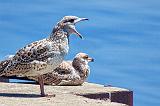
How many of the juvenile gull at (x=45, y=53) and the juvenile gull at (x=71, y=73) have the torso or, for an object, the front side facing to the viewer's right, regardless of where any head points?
2

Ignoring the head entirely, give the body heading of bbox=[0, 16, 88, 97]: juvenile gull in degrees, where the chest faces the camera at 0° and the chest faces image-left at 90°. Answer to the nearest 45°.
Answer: approximately 270°

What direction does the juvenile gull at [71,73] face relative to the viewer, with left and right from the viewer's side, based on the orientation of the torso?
facing to the right of the viewer
